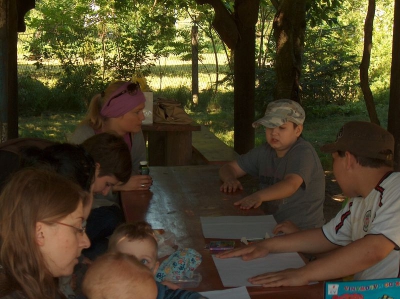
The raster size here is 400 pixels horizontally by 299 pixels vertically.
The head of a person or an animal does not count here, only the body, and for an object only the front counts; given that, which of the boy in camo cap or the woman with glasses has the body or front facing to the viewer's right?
the woman with glasses

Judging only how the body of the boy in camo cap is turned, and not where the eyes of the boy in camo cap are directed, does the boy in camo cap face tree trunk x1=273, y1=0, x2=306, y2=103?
no

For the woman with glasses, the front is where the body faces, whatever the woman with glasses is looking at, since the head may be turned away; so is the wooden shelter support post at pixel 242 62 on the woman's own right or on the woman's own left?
on the woman's own left

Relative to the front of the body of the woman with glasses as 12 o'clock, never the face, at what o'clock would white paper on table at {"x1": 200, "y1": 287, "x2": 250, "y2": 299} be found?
The white paper on table is roughly at 11 o'clock from the woman with glasses.

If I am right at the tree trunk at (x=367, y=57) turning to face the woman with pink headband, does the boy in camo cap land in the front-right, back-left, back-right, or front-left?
front-left

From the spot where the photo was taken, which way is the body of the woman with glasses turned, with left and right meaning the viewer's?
facing to the right of the viewer

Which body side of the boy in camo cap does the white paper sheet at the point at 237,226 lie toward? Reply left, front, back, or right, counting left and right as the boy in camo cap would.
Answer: front

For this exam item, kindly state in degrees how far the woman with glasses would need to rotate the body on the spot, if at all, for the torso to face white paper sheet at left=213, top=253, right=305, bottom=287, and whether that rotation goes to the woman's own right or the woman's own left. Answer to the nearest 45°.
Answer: approximately 45° to the woman's own left

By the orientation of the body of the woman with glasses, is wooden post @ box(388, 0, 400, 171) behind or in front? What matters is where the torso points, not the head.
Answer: in front

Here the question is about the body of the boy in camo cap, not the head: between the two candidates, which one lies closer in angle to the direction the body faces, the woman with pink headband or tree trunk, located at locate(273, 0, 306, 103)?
the woman with pink headband

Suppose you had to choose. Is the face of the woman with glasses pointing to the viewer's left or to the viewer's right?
to the viewer's right

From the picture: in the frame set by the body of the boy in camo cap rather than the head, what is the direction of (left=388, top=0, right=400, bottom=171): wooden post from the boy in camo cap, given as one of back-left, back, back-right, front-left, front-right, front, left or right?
back

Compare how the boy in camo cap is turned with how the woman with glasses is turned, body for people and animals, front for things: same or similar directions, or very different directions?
very different directions

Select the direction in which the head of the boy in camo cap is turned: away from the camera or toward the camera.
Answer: toward the camera

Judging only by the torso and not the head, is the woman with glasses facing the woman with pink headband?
no

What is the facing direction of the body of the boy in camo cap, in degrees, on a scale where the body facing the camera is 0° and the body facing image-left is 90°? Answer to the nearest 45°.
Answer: approximately 45°

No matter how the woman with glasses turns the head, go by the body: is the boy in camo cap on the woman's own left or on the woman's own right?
on the woman's own left

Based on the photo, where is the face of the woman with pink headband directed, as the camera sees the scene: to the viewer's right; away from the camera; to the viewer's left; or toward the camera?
to the viewer's right

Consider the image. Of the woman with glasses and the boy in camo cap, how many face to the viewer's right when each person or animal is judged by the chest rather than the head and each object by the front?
1
